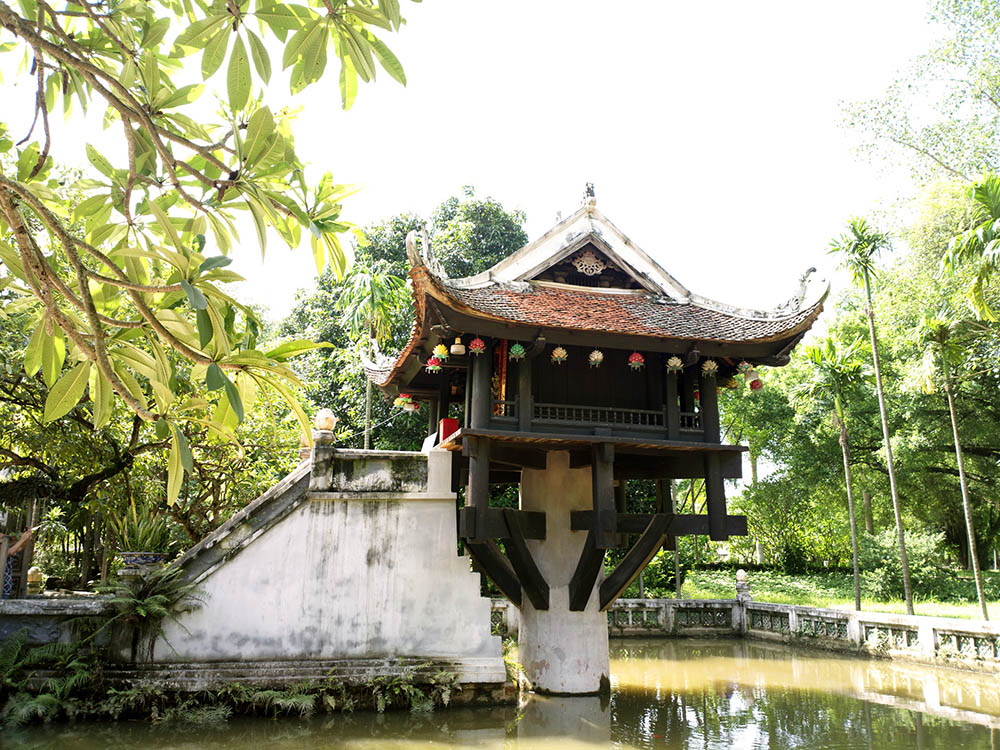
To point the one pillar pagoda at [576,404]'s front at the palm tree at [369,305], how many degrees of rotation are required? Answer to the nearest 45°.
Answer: approximately 45° to its right

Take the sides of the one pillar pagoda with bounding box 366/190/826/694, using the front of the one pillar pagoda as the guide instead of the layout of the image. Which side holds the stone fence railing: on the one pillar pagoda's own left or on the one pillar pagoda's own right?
on the one pillar pagoda's own right

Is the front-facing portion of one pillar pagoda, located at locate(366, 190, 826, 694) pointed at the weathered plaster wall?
yes

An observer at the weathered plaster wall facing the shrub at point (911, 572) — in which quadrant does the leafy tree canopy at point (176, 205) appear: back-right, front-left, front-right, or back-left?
back-right

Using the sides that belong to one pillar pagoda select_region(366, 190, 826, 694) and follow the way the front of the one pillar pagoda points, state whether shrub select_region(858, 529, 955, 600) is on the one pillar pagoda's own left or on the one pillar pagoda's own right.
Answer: on the one pillar pagoda's own right

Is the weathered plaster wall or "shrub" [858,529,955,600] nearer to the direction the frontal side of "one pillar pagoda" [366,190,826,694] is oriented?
the weathered plaster wall

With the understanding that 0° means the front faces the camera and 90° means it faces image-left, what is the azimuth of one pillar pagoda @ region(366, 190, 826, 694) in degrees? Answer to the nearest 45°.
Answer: approximately 90°

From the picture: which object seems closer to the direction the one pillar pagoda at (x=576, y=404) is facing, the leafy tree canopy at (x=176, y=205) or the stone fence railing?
the leafy tree canopy
